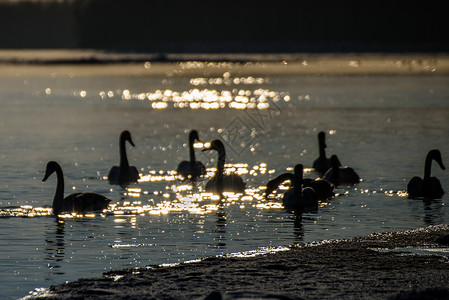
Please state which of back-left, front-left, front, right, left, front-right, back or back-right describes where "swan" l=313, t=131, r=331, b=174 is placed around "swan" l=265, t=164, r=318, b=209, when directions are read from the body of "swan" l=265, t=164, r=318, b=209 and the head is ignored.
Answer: back

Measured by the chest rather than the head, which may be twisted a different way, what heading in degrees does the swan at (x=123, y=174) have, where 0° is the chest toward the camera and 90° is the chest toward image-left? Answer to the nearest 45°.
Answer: approximately 315°

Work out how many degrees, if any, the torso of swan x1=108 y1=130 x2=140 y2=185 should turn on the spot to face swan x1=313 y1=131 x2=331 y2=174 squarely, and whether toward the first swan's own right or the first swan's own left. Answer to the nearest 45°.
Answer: approximately 45° to the first swan's own left

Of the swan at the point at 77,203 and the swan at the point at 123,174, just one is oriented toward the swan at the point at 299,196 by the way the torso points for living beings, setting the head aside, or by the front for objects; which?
the swan at the point at 123,174

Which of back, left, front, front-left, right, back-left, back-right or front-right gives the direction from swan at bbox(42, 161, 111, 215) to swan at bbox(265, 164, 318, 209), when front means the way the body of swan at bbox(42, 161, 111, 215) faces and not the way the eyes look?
back

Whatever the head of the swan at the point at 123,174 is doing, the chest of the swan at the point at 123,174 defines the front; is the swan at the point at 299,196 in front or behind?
in front

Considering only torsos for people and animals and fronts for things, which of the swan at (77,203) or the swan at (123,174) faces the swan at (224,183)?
the swan at (123,174)

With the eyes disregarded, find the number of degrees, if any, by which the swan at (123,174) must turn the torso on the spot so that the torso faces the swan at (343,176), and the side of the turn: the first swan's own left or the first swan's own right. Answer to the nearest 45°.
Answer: approximately 45° to the first swan's own left

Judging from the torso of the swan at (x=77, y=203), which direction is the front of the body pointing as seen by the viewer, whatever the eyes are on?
to the viewer's left
